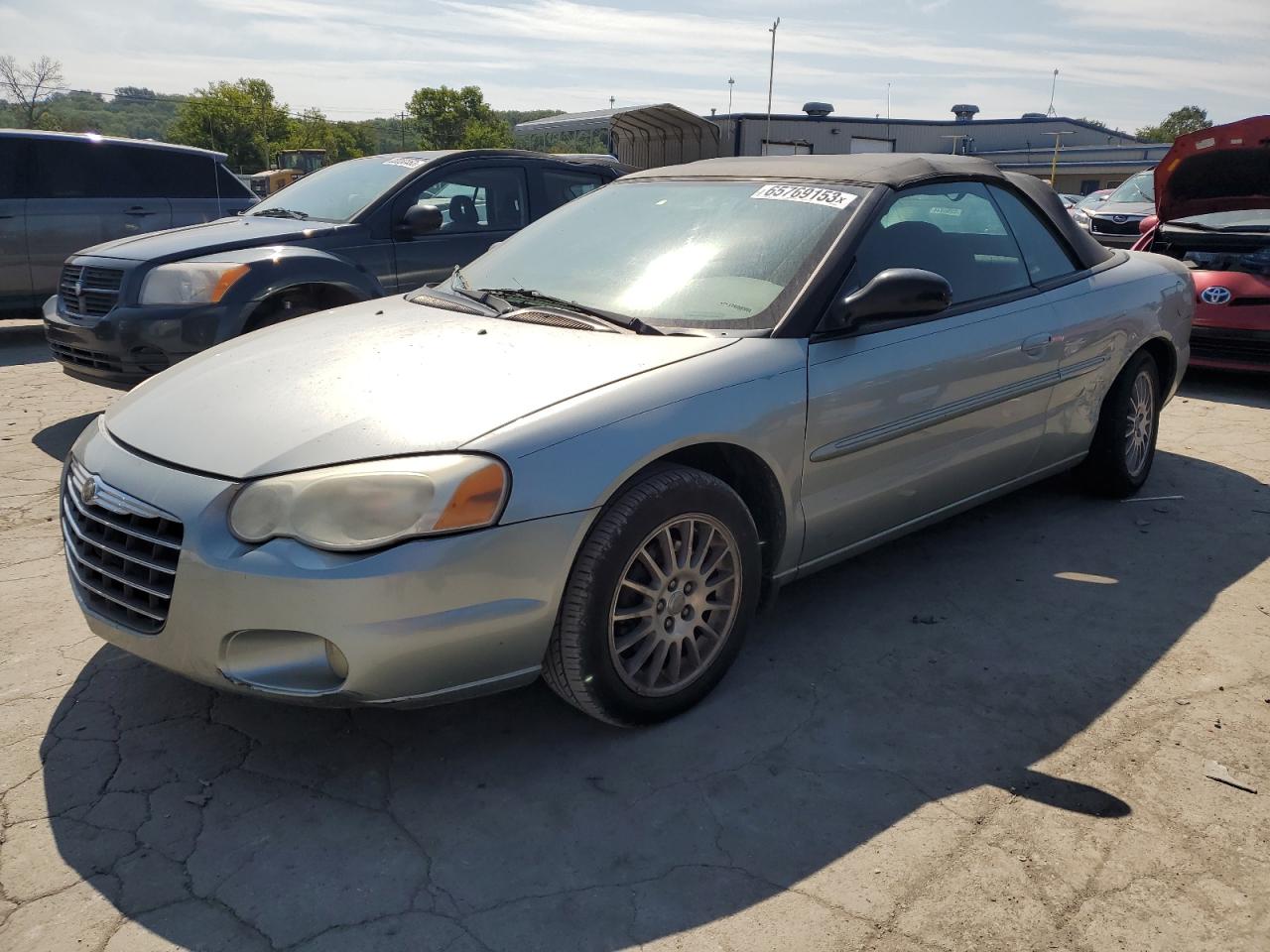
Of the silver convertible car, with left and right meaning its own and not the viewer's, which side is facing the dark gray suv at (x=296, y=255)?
right

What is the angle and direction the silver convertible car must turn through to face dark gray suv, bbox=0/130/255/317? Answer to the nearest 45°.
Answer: approximately 90° to its right

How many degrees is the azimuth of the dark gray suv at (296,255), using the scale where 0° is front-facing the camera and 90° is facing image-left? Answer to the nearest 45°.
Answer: approximately 45°

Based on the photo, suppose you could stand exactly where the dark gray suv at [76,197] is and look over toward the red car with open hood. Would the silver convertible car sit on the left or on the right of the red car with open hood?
right

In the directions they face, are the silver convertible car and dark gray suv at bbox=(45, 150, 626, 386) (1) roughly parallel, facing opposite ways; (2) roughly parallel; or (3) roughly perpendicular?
roughly parallel

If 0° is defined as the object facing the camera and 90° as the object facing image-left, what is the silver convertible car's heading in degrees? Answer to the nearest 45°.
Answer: approximately 45°
